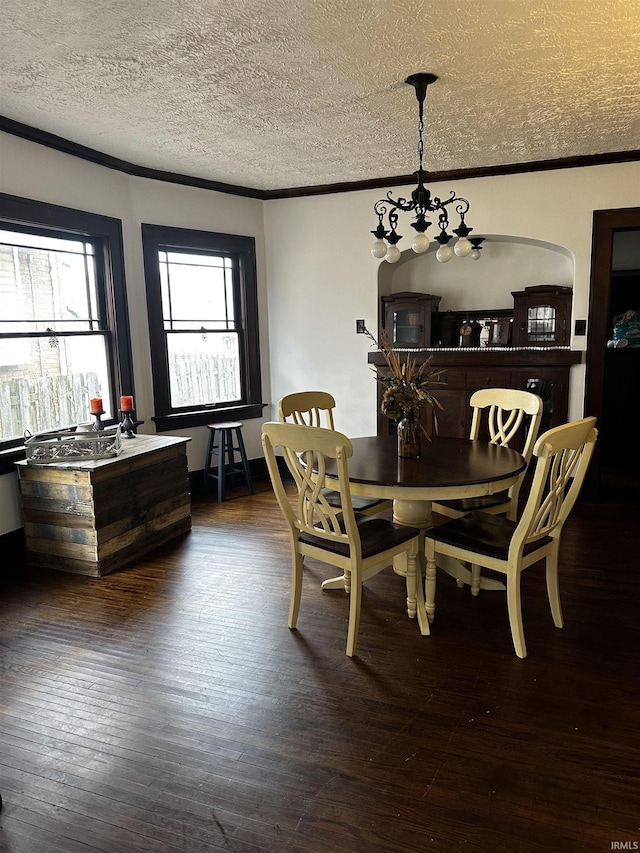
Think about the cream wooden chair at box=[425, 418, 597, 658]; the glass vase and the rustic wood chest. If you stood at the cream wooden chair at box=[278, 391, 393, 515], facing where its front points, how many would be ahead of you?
2

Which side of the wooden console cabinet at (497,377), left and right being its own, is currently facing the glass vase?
front

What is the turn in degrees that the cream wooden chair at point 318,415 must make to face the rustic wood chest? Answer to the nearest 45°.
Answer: approximately 135° to its right

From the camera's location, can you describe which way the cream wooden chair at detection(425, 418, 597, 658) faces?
facing away from the viewer and to the left of the viewer

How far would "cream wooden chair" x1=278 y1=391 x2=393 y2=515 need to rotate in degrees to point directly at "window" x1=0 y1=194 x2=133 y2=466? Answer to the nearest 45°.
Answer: approximately 135° to its right

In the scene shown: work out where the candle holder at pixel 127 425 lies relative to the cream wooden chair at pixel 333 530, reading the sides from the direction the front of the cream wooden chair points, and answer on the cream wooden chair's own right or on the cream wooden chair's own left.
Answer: on the cream wooden chair's own left

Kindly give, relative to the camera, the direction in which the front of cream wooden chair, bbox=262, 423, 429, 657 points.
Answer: facing away from the viewer and to the right of the viewer

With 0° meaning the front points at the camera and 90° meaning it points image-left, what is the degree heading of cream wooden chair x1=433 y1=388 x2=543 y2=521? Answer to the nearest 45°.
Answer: approximately 45°

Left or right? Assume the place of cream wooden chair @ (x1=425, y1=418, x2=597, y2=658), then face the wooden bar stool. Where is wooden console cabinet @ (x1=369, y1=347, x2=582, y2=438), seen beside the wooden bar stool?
right

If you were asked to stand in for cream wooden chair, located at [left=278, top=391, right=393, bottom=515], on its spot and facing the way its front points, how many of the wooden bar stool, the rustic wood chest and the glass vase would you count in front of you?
1

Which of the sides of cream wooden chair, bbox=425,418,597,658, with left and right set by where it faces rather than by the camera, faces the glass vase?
front

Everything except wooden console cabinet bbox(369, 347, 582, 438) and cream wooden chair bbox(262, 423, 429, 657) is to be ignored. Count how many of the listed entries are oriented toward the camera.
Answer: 1
